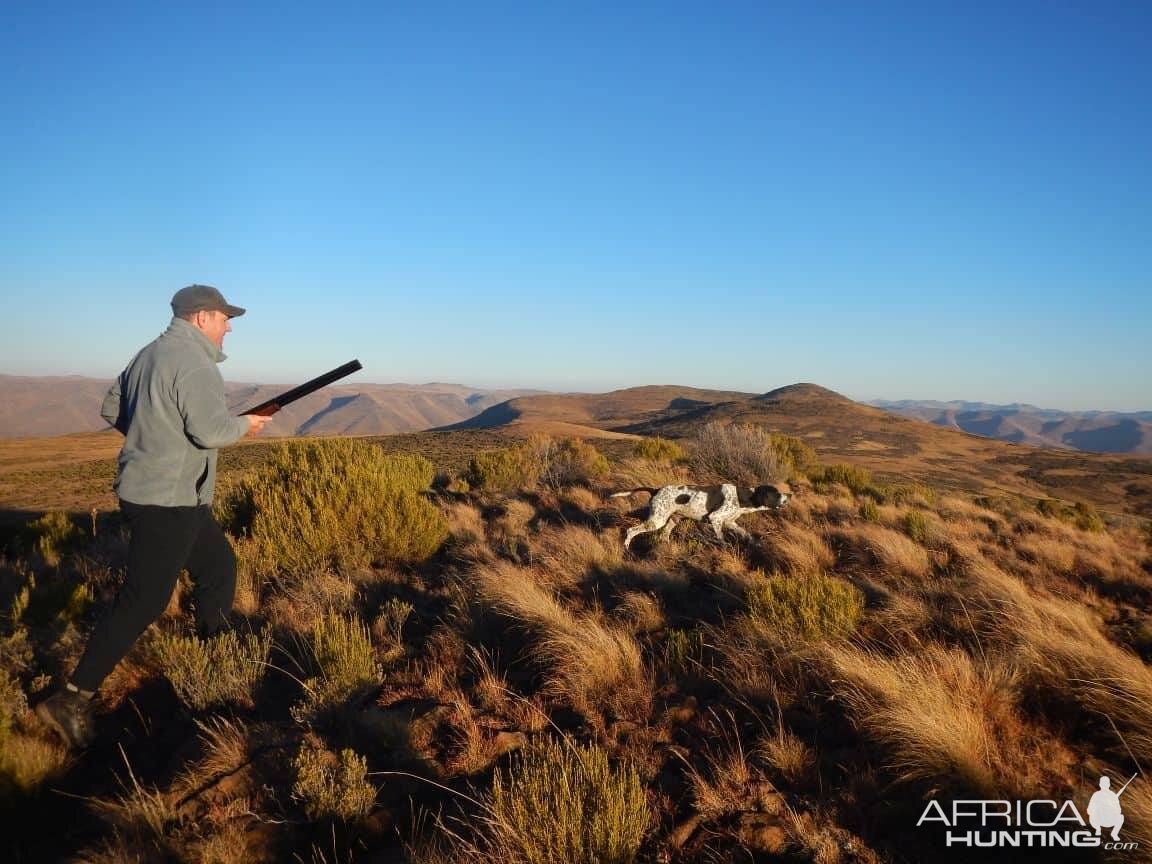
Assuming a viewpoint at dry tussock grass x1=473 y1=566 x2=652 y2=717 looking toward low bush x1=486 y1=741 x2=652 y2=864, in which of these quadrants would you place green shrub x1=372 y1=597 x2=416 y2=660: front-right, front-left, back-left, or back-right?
back-right

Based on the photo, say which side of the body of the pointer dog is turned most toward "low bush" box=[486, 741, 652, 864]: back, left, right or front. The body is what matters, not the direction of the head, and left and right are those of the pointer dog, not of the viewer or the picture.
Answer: right

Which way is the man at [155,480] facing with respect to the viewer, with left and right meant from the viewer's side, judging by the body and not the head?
facing away from the viewer and to the right of the viewer

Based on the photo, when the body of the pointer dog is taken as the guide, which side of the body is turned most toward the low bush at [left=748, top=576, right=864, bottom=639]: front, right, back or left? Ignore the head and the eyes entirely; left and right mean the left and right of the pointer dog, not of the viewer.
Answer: right

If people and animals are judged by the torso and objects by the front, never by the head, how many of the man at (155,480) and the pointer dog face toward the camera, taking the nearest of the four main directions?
0

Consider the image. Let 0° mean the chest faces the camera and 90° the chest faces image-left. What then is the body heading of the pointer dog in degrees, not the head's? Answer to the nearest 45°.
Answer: approximately 270°

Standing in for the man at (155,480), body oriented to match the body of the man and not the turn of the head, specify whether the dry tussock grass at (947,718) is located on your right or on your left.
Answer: on your right

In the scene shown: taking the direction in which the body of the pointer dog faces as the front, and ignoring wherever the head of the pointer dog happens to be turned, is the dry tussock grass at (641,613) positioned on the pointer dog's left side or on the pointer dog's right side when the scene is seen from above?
on the pointer dog's right side

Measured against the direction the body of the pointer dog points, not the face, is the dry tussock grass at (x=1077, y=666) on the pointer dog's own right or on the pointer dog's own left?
on the pointer dog's own right

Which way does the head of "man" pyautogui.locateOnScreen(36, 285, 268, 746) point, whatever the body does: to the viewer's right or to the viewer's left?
to the viewer's right
